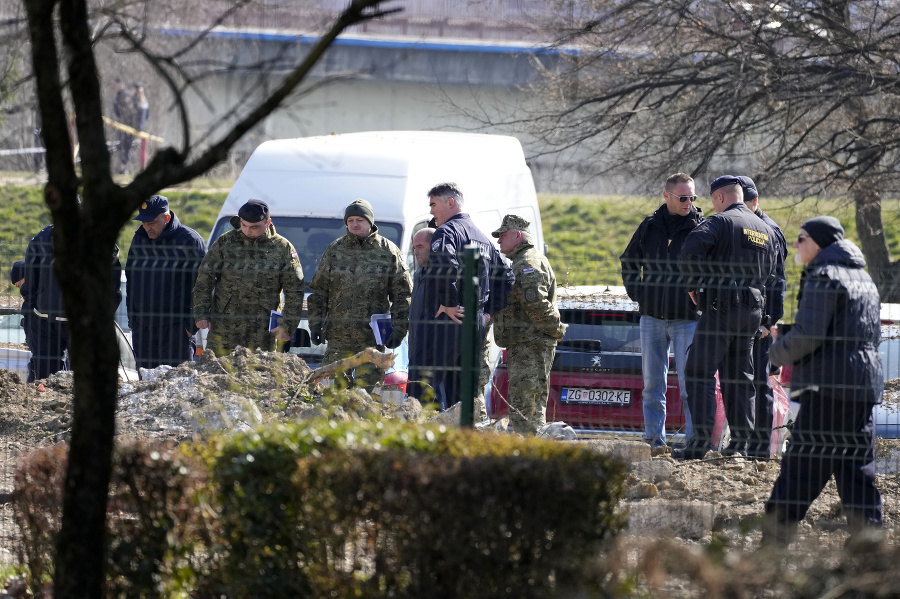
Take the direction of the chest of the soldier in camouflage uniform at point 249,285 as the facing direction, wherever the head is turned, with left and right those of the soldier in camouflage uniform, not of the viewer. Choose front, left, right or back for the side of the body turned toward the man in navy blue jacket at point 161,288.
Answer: right

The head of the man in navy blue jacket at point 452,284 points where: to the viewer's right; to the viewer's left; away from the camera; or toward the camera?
to the viewer's left

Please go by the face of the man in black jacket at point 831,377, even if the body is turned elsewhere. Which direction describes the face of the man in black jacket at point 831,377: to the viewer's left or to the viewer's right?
to the viewer's left

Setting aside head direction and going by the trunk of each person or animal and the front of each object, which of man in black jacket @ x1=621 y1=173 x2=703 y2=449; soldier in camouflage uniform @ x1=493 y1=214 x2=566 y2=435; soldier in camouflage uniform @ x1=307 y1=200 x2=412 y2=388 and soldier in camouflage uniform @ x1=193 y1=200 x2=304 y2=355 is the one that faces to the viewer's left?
soldier in camouflage uniform @ x1=493 y1=214 x2=566 y2=435

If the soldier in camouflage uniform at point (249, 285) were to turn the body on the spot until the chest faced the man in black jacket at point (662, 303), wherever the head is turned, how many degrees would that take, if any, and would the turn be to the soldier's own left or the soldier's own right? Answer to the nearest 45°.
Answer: approximately 90° to the soldier's own left

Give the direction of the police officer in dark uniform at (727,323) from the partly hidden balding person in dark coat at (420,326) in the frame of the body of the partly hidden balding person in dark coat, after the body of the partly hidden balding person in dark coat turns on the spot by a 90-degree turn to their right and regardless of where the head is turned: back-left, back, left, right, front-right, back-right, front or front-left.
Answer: back-right

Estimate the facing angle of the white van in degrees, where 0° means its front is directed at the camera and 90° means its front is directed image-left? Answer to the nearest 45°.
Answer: approximately 45°

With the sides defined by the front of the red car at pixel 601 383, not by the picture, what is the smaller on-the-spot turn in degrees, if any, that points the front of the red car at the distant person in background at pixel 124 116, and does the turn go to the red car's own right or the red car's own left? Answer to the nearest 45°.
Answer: approximately 45° to the red car's own left

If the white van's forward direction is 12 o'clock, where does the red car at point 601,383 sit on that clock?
The red car is roughly at 9 o'clock from the white van.

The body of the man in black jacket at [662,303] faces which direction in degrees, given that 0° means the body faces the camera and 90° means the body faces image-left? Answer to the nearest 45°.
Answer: approximately 315°

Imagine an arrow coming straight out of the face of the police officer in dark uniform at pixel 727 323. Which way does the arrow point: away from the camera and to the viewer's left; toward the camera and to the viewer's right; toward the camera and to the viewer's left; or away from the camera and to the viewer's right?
away from the camera and to the viewer's left
